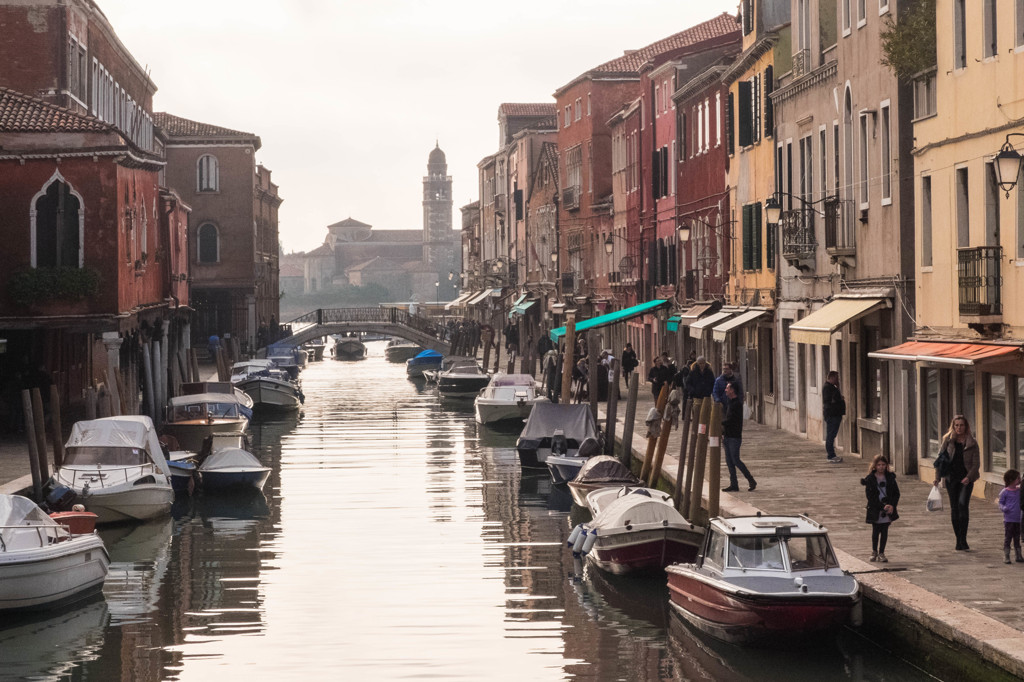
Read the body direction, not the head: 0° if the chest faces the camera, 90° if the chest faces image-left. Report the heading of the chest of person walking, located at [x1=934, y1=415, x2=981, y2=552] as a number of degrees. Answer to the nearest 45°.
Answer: approximately 0°

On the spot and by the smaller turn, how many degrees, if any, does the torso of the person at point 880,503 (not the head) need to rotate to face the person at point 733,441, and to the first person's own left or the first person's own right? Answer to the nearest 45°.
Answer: approximately 180°
